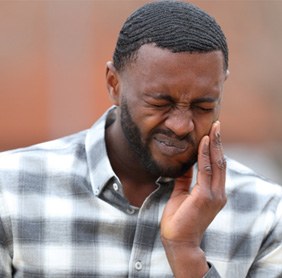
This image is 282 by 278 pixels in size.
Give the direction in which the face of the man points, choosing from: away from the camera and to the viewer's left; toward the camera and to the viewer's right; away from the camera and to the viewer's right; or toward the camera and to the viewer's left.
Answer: toward the camera and to the viewer's right

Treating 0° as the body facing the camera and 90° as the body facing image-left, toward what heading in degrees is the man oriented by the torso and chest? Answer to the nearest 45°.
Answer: approximately 0°
